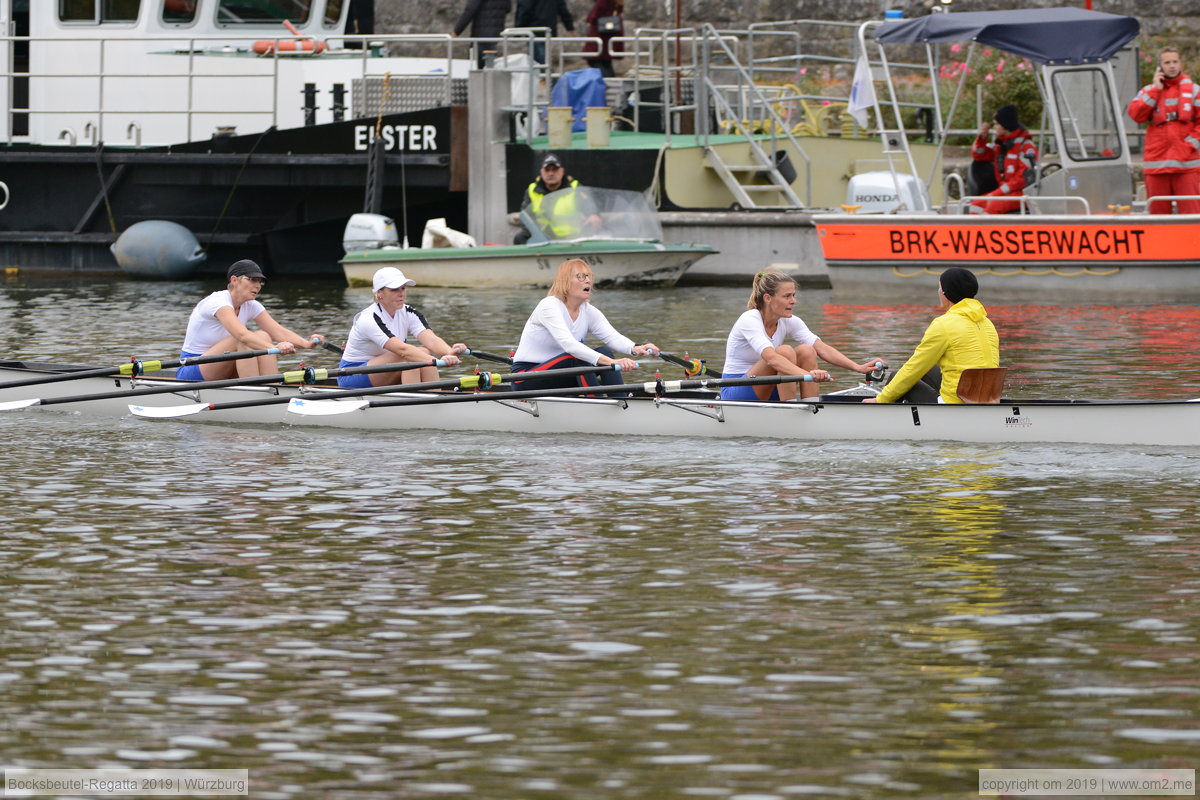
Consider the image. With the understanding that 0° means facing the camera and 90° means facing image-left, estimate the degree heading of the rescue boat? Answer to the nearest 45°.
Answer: approximately 270°

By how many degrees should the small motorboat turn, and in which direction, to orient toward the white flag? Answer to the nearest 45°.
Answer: approximately 45° to its right

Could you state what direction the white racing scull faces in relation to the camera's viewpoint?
facing to the left of the viewer

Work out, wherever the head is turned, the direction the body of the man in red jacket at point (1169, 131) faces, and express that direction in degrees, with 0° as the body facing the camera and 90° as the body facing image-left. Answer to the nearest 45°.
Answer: approximately 0°

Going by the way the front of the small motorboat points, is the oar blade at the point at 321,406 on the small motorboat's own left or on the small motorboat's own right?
on the small motorboat's own right

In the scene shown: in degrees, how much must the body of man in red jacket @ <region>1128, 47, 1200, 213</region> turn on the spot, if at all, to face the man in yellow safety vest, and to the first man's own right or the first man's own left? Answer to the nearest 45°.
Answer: approximately 90° to the first man's own right

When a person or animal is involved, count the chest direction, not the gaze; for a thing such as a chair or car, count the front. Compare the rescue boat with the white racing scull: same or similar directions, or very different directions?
very different directions

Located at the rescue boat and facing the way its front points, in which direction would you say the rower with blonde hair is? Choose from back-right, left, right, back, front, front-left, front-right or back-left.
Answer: right

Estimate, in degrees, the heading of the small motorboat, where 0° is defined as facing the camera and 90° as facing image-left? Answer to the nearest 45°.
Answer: approximately 270°

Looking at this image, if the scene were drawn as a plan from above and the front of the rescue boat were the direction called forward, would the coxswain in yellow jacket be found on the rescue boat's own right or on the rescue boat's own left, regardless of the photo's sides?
on the rescue boat's own right

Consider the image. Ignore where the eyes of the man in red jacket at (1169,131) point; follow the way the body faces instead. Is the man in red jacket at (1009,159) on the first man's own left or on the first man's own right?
on the first man's own right
